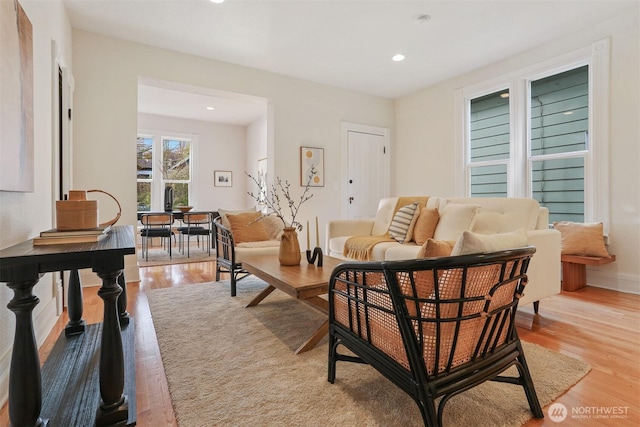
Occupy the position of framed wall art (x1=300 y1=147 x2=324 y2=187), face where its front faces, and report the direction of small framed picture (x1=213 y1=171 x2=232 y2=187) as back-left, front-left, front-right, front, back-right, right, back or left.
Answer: back

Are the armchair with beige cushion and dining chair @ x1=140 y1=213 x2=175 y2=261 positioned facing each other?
no

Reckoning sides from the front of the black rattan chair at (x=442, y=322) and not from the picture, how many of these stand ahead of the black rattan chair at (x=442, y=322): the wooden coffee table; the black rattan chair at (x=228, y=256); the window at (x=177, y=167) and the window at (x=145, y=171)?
4

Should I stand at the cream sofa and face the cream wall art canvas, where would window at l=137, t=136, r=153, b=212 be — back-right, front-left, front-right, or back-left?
front-right

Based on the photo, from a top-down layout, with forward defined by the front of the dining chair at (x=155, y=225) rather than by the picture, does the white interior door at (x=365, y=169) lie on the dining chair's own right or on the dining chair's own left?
on the dining chair's own right

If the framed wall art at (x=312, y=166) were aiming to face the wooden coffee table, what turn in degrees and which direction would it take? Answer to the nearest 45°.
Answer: approximately 45° to its right

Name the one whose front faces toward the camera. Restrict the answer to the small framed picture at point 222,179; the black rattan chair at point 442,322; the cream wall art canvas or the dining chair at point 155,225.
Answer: the small framed picture

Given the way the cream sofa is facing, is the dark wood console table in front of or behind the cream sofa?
in front

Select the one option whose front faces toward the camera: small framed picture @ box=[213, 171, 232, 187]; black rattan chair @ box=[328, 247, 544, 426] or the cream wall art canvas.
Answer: the small framed picture

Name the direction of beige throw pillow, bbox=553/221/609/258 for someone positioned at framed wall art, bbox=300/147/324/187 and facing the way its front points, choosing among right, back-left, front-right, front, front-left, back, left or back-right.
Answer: front

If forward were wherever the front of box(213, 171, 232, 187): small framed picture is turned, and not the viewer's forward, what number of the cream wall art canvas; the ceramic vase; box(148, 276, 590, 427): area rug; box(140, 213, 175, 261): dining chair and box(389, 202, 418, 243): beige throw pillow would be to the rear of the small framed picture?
0

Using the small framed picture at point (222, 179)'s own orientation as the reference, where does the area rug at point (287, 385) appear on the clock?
The area rug is roughly at 12 o'clock from the small framed picture.

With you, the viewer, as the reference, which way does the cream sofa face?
facing the viewer and to the left of the viewer

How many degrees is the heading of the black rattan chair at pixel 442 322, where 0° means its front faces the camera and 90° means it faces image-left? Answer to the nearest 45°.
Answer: approximately 135°

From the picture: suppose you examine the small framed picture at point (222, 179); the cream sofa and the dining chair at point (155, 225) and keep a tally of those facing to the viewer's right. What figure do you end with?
0

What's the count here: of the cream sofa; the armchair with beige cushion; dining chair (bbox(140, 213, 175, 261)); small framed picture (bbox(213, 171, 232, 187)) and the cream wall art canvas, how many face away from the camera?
1

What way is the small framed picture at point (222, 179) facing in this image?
toward the camera

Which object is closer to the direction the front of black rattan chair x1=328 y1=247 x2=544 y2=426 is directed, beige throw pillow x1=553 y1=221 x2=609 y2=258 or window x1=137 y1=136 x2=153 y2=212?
the window

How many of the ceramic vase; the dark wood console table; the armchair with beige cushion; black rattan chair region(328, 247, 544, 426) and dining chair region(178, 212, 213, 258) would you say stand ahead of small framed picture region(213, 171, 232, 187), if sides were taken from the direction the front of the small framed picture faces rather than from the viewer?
5

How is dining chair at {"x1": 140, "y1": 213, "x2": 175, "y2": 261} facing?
away from the camera

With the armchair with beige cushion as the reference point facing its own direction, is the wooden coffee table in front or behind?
in front

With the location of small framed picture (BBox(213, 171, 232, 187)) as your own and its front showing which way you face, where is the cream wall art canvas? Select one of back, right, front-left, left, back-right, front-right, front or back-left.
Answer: front
